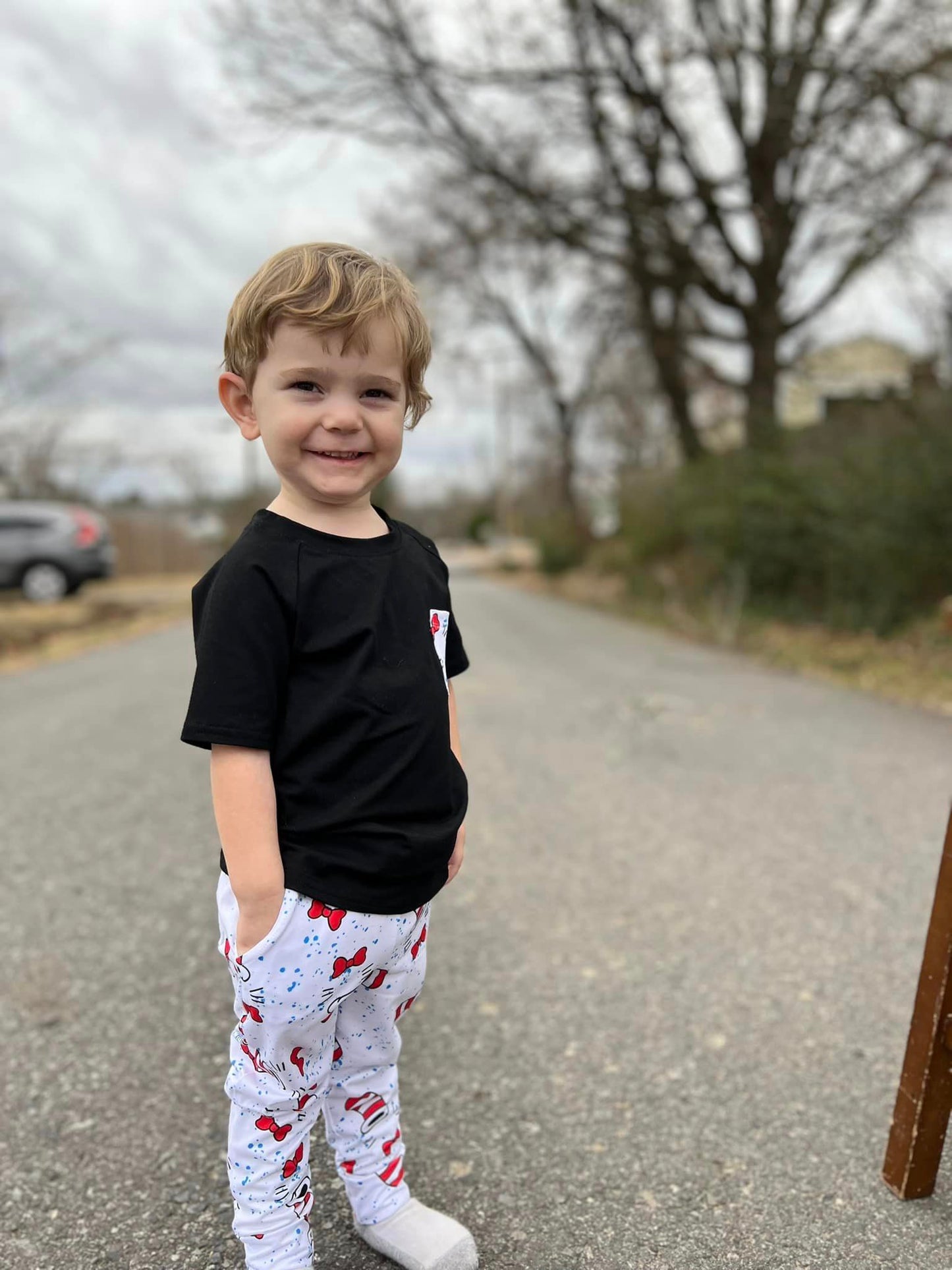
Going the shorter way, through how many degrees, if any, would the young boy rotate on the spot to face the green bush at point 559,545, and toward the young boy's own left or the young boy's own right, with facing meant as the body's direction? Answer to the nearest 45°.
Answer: approximately 135° to the young boy's own left

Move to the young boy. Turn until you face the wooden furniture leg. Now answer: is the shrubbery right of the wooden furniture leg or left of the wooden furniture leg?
left

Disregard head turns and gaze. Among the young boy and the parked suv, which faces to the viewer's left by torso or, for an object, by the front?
the parked suv

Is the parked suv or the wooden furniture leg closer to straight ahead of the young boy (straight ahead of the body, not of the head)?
the wooden furniture leg

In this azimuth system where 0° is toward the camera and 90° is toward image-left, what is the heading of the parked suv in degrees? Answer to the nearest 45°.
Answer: approximately 90°

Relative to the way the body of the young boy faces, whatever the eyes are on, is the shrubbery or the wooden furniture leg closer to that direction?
the wooden furniture leg

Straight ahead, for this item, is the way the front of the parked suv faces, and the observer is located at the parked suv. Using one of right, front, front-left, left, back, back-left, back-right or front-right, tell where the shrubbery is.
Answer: back-left

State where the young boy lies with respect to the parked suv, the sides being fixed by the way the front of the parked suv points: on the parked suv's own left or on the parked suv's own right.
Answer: on the parked suv's own left
